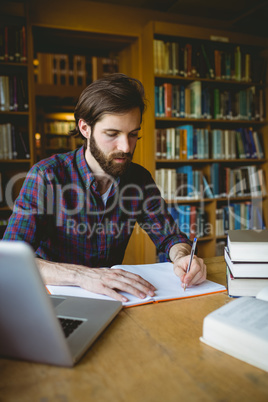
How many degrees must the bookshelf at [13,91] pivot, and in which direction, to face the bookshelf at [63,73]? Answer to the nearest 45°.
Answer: approximately 180°

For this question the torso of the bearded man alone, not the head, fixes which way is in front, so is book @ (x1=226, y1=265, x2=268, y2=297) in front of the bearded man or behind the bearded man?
in front

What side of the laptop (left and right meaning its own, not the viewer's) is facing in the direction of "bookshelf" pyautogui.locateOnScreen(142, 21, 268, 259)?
front

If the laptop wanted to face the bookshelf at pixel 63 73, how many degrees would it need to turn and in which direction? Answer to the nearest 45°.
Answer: approximately 45° to its left

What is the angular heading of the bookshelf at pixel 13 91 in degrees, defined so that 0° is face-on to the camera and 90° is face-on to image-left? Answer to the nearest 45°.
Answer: approximately 0°

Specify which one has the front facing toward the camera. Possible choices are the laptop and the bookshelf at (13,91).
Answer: the bookshelf

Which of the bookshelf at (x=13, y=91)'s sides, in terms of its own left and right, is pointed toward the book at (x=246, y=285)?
front

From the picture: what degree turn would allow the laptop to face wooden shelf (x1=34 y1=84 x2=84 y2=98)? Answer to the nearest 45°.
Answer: approximately 45° to its left

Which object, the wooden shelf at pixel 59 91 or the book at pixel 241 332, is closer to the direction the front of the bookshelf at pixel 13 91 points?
the book

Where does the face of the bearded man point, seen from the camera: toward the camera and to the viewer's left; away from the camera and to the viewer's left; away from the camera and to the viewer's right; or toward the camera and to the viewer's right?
toward the camera and to the viewer's right

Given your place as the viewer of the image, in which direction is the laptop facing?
facing away from the viewer and to the right of the viewer

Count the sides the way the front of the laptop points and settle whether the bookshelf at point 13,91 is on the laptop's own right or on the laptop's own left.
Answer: on the laptop's own left

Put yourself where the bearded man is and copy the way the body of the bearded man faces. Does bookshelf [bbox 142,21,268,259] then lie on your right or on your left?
on your left

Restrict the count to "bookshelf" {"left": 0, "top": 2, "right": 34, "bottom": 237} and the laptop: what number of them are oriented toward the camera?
1
